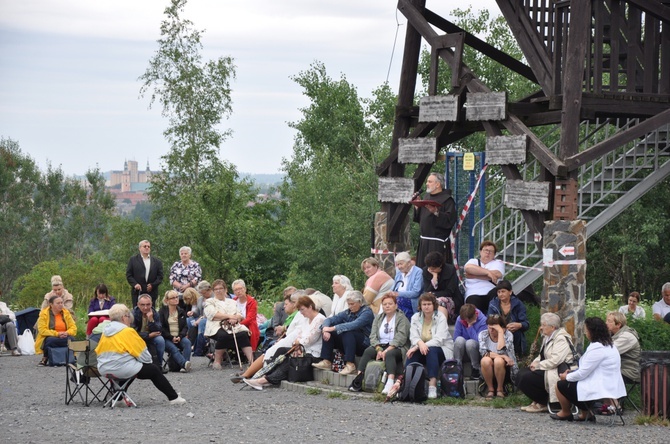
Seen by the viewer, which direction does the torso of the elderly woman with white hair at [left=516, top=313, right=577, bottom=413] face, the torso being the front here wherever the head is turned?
to the viewer's left

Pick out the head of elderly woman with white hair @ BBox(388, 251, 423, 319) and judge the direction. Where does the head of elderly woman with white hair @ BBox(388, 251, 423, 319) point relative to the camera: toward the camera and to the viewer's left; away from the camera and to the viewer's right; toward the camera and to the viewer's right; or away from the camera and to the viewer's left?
toward the camera and to the viewer's left

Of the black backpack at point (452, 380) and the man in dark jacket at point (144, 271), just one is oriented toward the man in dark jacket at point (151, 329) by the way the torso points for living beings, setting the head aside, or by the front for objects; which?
the man in dark jacket at point (144, 271)

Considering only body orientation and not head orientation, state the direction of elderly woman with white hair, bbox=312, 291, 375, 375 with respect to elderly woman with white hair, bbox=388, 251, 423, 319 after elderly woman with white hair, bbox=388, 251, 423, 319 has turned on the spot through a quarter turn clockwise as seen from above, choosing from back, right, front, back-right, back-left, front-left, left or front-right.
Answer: front-left

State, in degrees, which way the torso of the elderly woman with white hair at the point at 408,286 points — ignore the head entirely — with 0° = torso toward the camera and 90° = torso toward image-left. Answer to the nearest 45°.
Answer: approximately 45°

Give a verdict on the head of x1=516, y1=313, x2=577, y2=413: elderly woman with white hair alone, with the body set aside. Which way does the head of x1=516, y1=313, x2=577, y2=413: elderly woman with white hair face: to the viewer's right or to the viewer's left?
to the viewer's left

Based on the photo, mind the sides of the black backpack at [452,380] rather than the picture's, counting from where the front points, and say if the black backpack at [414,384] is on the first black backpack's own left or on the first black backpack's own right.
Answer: on the first black backpack's own right

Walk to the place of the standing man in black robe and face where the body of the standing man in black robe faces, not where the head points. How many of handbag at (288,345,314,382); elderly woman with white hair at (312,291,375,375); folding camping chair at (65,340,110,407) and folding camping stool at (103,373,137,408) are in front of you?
4

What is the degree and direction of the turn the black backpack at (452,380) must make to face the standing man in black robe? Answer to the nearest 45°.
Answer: approximately 180°

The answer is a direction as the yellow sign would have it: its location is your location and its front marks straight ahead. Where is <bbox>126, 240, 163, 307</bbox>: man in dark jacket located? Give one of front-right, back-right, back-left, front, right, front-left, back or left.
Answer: right

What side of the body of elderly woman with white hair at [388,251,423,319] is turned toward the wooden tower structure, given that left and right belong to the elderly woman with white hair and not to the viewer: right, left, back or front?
back

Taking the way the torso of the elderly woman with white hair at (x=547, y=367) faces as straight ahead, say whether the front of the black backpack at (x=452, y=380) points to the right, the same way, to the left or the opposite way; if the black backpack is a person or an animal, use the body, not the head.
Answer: to the left

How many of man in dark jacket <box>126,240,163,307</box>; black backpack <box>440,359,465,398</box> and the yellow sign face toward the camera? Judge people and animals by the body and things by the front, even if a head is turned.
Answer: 3

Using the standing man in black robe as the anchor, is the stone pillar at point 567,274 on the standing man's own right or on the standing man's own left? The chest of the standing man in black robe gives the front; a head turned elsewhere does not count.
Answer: on the standing man's own left

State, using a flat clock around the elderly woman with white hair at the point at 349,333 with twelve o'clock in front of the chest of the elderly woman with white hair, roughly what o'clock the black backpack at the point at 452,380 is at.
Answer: The black backpack is roughly at 9 o'clock from the elderly woman with white hair.
